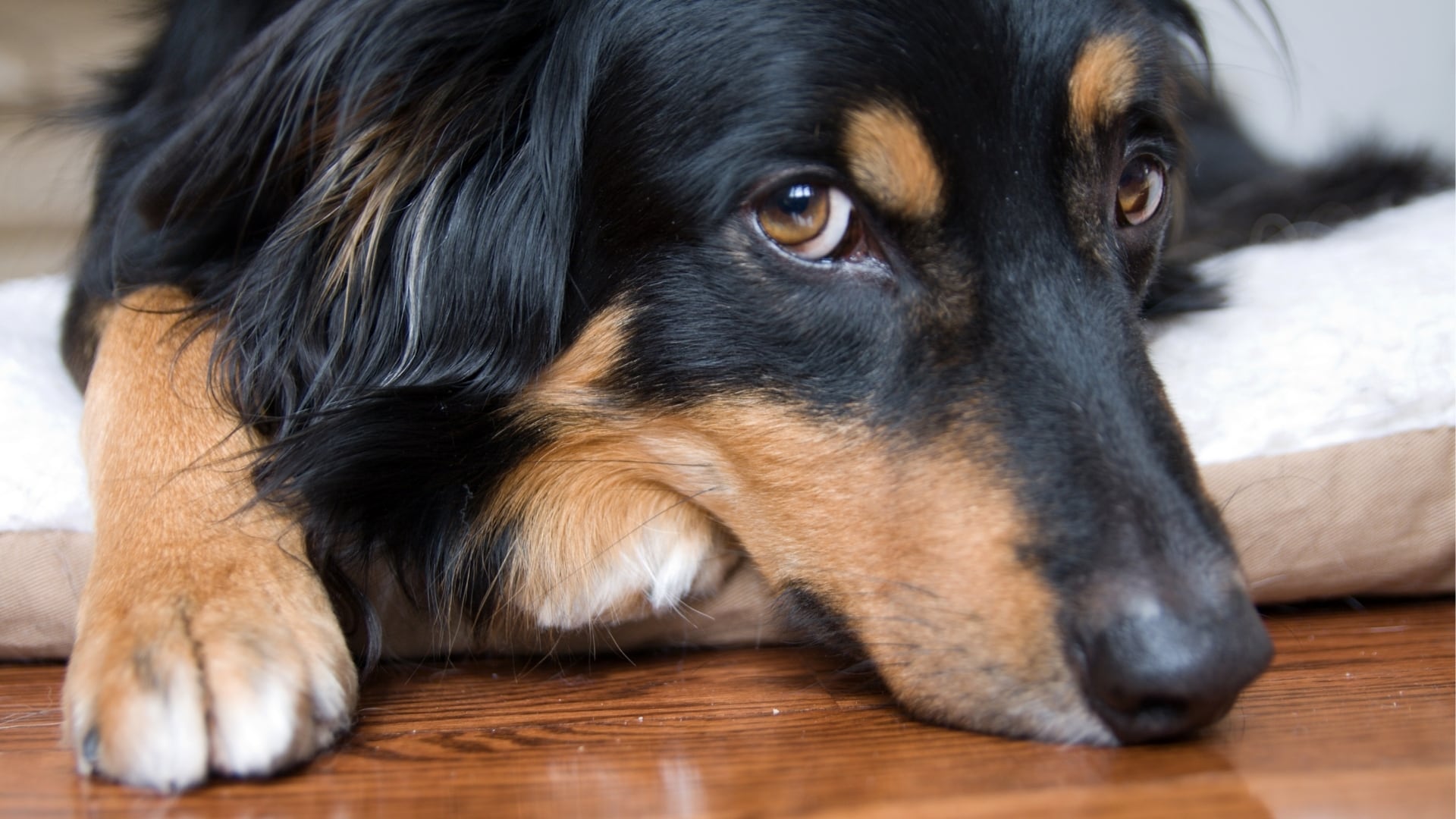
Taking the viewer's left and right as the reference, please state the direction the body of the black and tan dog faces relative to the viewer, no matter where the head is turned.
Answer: facing the viewer and to the right of the viewer
